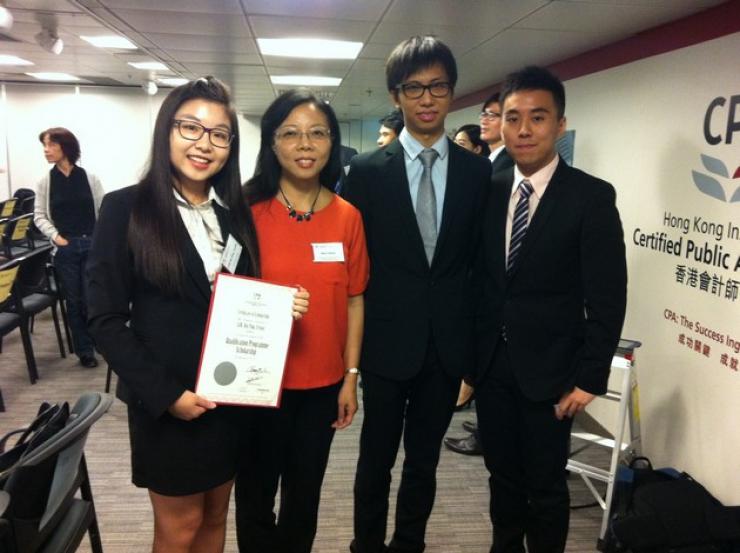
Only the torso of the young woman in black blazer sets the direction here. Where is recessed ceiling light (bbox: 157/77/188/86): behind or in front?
behind

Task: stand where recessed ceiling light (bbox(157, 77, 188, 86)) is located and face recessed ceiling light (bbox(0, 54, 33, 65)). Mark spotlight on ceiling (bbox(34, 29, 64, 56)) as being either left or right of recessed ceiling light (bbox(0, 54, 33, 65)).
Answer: left

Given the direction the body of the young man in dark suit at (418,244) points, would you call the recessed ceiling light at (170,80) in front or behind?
behind

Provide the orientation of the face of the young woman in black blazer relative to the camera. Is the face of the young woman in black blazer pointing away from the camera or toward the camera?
toward the camera

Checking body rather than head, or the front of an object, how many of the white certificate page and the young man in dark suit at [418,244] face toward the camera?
2

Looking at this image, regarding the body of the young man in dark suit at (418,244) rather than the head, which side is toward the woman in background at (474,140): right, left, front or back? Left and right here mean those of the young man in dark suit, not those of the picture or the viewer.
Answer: back

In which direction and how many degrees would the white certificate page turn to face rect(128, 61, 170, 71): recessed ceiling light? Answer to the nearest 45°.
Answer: approximately 180°

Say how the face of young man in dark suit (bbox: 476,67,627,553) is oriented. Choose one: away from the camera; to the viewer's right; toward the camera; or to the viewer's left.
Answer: toward the camera

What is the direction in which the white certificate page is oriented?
toward the camera

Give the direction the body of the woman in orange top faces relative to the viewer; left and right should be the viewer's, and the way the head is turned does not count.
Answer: facing the viewer

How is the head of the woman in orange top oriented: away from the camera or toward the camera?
toward the camera

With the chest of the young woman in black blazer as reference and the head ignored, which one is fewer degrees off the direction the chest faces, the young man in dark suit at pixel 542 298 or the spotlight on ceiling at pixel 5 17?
the young man in dark suit
